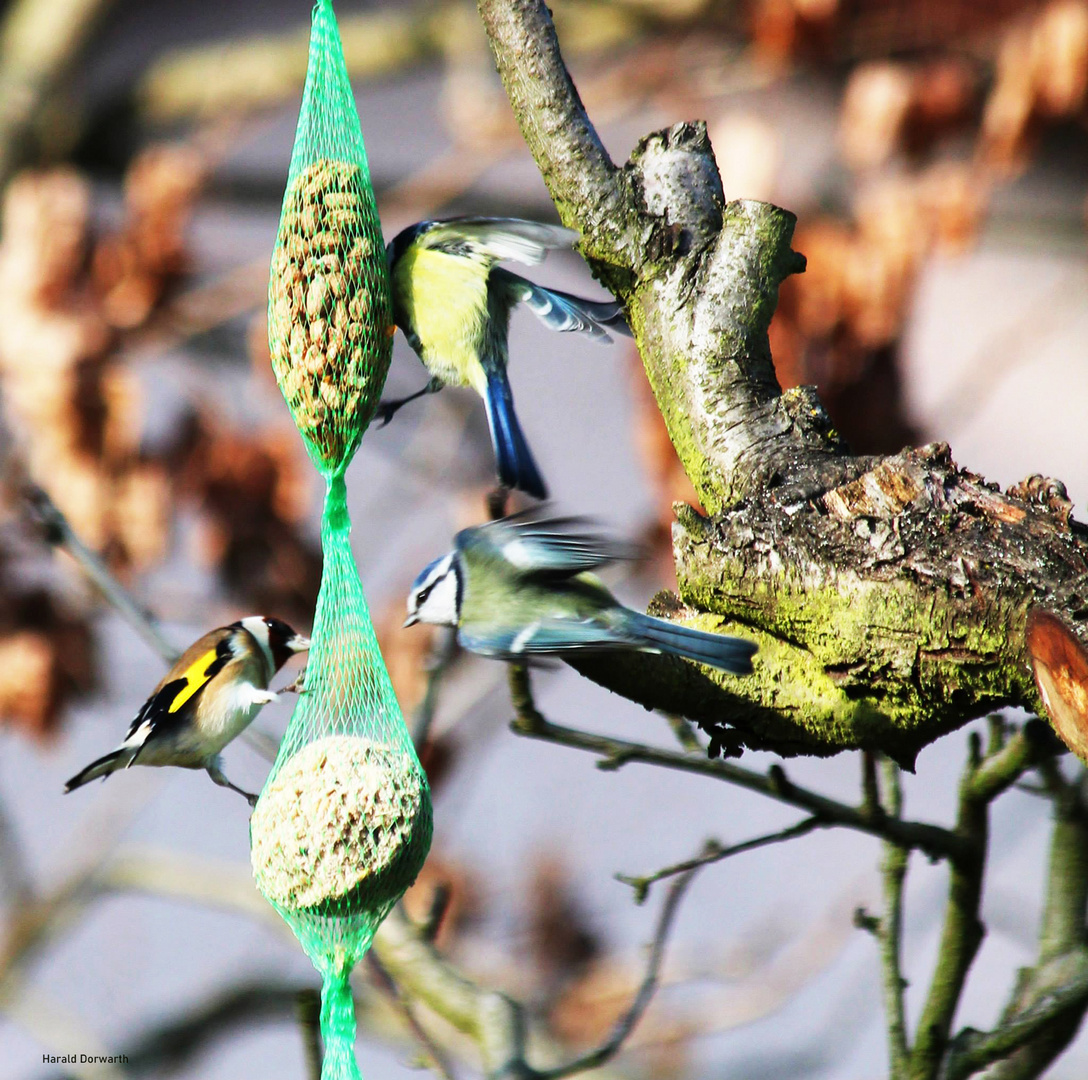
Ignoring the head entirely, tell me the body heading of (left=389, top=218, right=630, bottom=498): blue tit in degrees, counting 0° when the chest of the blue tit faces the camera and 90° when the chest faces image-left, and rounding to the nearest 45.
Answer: approximately 90°

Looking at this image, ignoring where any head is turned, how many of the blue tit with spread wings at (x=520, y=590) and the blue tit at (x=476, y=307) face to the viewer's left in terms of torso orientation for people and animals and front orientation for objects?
2

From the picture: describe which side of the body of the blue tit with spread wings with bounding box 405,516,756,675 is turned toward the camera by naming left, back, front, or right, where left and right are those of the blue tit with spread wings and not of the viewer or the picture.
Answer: left

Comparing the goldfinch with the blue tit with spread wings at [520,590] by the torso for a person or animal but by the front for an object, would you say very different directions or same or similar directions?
very different directions

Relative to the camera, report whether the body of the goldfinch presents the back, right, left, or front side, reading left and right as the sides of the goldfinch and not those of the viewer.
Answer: right

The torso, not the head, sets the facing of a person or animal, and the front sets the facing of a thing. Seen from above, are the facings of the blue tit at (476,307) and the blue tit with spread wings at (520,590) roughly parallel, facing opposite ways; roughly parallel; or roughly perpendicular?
roughly parallel

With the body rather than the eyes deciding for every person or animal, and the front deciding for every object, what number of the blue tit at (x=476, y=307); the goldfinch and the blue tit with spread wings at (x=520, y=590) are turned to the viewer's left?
2

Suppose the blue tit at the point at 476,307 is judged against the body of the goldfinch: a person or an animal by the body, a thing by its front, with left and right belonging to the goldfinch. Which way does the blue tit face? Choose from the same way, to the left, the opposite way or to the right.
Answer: the opposite way
